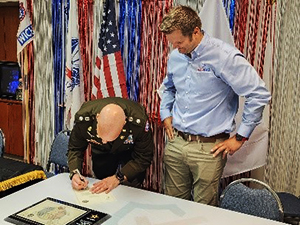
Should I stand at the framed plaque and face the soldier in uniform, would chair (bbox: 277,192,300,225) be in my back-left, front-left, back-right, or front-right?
front-right

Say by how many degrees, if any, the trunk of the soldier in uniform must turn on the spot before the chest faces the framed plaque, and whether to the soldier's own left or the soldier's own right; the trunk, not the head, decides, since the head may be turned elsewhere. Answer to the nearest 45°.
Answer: approximately 45° to the soldier's own right

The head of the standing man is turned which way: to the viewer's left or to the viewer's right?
to the viewer's left

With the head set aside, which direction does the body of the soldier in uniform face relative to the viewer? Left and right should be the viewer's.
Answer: facing the viewer

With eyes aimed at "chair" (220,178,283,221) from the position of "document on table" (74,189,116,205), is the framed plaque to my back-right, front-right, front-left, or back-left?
back-right

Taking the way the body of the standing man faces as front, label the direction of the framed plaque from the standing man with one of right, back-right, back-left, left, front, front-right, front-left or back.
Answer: front

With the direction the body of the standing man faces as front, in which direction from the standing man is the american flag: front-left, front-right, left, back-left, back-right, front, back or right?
right

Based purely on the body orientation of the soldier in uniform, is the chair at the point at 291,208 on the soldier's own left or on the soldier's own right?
on the soldier's own left

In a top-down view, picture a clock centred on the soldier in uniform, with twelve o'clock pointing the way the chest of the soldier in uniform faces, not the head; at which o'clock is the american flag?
The american flag is roughly at 6 o'clock from the soldier in uniform.

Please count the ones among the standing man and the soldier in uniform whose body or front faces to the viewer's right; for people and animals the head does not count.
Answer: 0

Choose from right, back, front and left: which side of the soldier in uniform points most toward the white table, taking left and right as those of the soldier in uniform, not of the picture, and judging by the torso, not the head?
front
